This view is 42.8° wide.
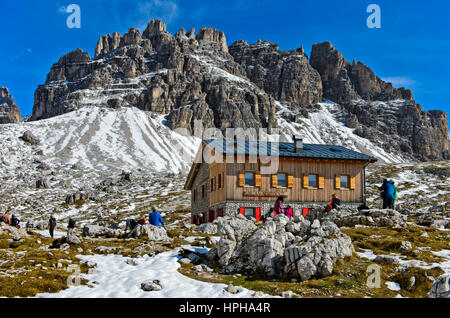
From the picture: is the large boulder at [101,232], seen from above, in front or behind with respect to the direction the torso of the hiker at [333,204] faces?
in front

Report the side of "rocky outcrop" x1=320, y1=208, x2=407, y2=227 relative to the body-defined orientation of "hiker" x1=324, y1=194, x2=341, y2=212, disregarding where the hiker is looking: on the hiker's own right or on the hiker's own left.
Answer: on the hiker's own left

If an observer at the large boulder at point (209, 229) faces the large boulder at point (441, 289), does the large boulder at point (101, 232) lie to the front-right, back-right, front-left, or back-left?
back-right

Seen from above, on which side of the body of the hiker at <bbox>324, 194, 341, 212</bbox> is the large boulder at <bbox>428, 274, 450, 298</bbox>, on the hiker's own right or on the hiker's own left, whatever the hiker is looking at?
on the hiker's own left

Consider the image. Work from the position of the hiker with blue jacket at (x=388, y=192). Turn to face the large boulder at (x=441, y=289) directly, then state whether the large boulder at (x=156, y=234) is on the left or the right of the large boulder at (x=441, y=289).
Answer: right

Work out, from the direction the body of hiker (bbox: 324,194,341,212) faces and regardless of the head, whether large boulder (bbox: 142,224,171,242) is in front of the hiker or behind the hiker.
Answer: in front

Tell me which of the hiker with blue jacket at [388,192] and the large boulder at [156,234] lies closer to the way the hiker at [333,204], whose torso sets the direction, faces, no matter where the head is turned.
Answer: the large boulder

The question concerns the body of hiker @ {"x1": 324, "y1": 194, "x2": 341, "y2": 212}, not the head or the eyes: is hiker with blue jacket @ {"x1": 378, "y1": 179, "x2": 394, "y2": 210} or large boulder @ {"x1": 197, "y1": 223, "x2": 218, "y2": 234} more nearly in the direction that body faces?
the large boulder
